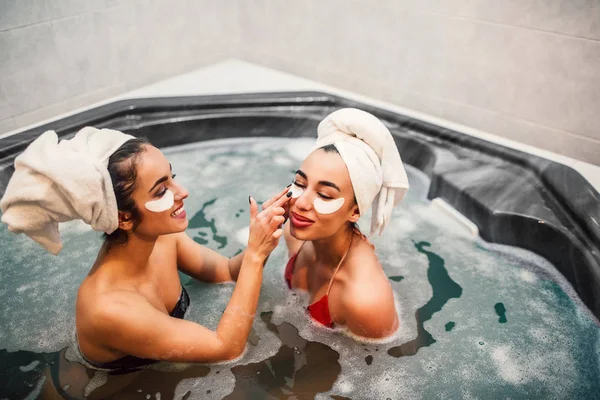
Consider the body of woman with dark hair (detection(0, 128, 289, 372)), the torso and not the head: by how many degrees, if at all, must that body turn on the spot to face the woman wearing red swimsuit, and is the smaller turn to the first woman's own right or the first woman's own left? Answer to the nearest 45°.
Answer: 0° — they already face them

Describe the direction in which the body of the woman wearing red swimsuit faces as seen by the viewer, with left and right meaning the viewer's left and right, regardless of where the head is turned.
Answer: facing the viewer and to the left of the viewer

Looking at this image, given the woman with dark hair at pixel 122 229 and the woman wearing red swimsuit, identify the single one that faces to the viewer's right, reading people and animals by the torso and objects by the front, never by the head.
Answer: the woman with dark hair

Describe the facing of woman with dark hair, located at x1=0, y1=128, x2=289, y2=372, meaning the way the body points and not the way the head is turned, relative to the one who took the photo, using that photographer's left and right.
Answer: facing to the right of the viewer

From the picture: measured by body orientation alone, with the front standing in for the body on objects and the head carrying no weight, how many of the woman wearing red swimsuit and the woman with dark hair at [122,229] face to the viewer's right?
1

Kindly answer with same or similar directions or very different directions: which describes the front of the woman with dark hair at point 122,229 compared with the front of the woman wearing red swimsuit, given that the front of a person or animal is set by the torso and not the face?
very different directions

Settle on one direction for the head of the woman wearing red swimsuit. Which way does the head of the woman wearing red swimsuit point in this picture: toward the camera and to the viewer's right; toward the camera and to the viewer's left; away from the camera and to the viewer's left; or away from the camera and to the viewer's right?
toward the camera and to the viewer's left
